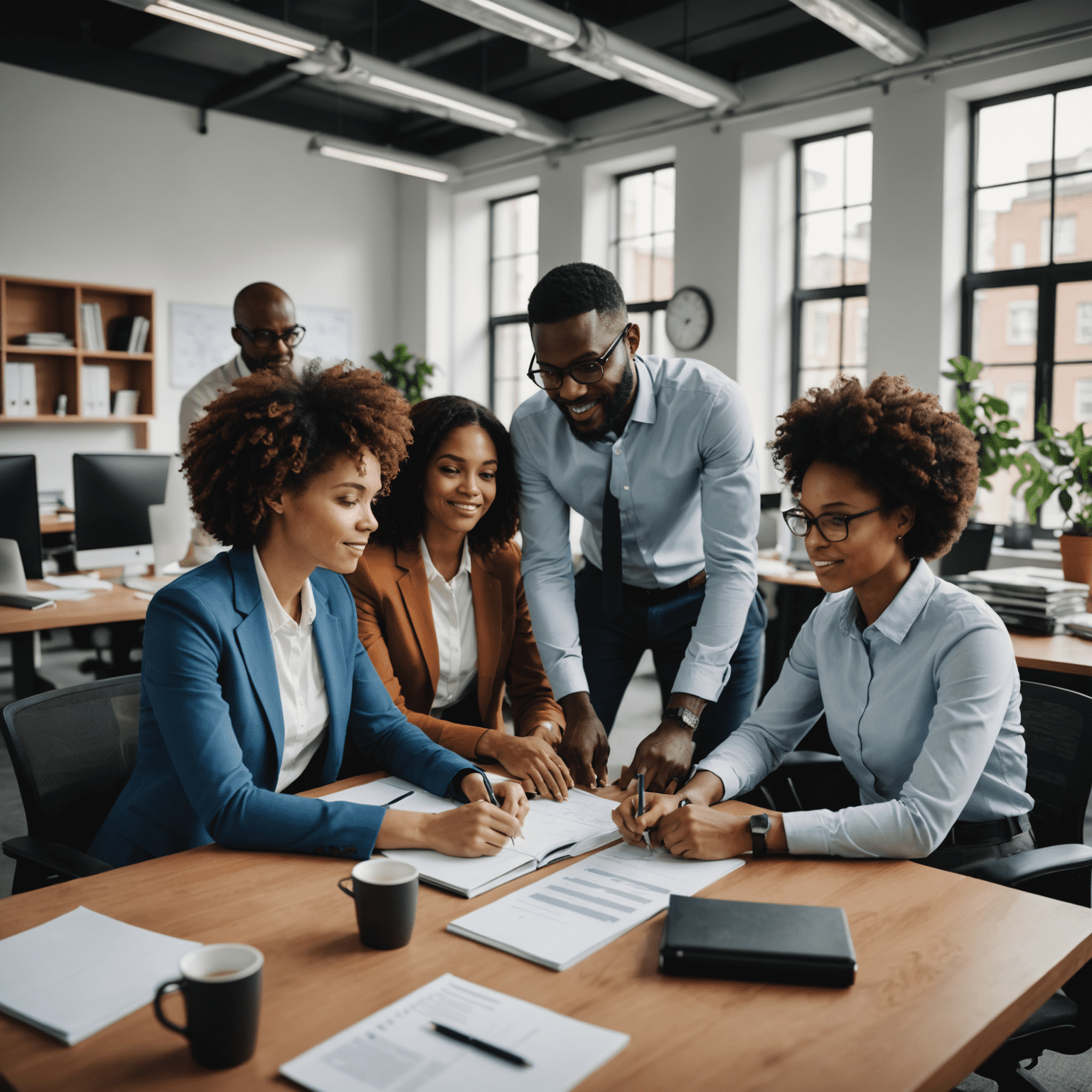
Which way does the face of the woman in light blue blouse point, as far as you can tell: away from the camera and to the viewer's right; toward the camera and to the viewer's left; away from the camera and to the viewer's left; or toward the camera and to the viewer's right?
toward the camera and to the viewer's left

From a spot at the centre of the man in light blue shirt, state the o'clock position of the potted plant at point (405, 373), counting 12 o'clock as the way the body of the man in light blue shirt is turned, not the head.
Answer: The potted plant is roughly at 4 o'clock from the man in light blue shirt.

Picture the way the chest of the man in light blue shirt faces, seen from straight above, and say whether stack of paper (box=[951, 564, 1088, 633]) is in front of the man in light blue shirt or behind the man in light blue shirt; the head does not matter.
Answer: behind

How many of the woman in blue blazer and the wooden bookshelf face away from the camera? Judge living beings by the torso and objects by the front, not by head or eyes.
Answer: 0

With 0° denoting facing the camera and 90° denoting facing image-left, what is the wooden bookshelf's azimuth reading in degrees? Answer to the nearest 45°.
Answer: approximately 315°

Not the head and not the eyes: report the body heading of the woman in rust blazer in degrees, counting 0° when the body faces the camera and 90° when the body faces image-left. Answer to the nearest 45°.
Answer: approximately 315°

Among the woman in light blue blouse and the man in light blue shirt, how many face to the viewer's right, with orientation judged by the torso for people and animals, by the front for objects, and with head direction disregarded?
0

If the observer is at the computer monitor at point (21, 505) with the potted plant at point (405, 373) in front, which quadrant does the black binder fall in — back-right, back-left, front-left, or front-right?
back-right

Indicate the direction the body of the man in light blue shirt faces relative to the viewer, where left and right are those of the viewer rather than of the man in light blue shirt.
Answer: facing the viewer and to the left of the viewer

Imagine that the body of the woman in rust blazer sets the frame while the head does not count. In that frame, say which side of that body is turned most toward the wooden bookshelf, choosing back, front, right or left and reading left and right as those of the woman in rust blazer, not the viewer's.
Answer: back

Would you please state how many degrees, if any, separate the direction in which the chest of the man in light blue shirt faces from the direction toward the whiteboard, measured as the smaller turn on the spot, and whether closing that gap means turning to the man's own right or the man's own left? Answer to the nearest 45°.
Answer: approximately 90° to the man's own right

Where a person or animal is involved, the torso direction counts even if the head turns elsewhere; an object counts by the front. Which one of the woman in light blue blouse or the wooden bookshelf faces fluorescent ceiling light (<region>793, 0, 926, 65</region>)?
the wooden bookshelf

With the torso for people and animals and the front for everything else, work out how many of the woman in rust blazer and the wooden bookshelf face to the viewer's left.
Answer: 0

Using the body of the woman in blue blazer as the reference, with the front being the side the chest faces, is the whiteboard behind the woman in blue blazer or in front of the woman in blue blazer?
behind

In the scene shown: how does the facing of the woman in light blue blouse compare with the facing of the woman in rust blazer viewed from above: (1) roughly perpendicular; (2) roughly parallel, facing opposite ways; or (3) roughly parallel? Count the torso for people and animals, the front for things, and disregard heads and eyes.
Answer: roughly perpendicular
